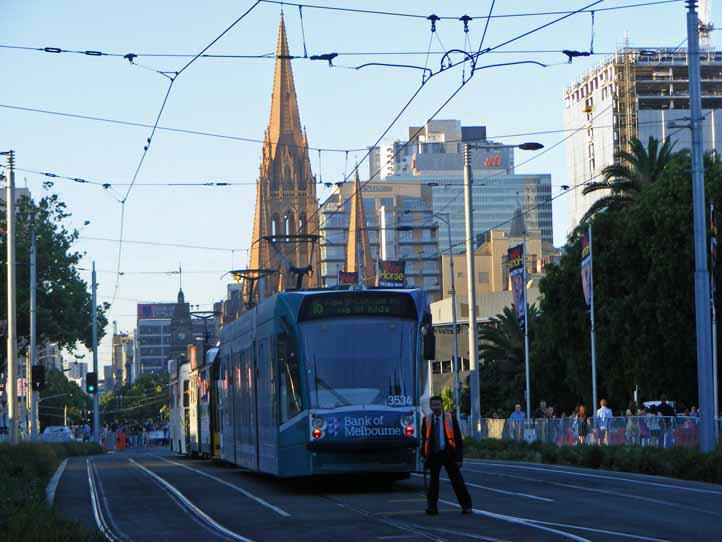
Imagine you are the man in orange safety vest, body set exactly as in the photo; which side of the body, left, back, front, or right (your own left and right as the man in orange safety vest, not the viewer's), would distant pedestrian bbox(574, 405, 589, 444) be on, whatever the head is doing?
back

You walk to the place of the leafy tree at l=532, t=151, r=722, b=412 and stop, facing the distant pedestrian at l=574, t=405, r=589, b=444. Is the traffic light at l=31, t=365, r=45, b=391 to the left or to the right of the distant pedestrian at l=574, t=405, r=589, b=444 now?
right

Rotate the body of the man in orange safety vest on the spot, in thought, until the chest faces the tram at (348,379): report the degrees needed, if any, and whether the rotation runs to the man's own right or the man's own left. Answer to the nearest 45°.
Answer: approximately 180°

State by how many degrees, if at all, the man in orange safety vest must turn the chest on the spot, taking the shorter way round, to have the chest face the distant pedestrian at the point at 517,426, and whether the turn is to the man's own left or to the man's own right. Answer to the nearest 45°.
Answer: approximately 180°

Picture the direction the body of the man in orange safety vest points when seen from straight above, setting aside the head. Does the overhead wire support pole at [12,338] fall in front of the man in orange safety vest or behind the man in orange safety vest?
behind

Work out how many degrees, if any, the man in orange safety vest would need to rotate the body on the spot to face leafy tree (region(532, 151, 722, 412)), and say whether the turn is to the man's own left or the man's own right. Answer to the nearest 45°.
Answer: approximately 180°

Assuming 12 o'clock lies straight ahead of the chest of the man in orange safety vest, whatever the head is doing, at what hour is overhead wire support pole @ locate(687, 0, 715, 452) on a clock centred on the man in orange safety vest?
The overhead wire support pole is roughly at 7 o'clock from the man in orange safety vest.

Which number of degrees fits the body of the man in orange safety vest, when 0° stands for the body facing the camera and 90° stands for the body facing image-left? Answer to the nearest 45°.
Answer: approximately 0°

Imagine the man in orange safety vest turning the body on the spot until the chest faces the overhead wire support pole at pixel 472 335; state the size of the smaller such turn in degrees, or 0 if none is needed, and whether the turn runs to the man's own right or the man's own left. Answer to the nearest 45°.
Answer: approximately 180°

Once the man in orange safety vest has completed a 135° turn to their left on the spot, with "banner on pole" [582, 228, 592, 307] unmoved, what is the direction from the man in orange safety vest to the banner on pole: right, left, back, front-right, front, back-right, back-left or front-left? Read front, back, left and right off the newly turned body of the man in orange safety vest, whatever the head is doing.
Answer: front-left

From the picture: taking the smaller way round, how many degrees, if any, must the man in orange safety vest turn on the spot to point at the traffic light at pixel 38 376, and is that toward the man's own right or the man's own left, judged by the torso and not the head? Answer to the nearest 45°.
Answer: approximately 135° to the man's own right
